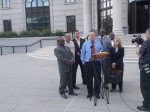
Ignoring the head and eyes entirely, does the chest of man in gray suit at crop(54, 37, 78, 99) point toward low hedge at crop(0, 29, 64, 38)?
no

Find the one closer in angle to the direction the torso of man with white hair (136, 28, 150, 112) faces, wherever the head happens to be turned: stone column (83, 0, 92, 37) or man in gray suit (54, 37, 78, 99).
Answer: the man in gray suit

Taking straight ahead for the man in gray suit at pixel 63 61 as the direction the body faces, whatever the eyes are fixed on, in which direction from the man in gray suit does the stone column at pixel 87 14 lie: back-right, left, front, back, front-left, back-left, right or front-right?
back-left

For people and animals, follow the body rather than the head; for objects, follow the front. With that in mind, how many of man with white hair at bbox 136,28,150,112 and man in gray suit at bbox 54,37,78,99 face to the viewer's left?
1

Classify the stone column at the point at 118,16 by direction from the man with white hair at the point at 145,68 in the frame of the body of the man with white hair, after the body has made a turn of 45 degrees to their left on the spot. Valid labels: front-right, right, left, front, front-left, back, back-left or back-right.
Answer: back-right

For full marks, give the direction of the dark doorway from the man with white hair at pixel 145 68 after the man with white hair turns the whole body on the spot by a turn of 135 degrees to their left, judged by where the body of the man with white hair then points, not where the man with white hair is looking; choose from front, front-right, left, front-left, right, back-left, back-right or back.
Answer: back-left

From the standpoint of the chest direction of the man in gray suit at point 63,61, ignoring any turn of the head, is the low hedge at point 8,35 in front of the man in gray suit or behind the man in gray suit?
behind

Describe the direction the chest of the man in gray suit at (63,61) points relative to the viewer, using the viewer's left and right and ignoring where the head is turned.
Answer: facing the viewer and to the right of the viewer

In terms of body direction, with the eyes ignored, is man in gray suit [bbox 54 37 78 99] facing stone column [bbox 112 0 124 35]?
no

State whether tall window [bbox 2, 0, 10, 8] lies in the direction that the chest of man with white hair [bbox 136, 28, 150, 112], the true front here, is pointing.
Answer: no

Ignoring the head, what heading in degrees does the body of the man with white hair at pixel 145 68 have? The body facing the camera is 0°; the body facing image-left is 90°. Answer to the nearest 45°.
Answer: approximately 90°

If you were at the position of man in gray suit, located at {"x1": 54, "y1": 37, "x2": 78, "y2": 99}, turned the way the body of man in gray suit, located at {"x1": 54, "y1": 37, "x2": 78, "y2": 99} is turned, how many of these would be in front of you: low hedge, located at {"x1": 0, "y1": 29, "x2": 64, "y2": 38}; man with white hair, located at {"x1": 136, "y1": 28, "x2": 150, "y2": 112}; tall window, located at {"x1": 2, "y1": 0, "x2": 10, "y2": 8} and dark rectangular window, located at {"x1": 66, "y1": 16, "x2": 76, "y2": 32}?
1
